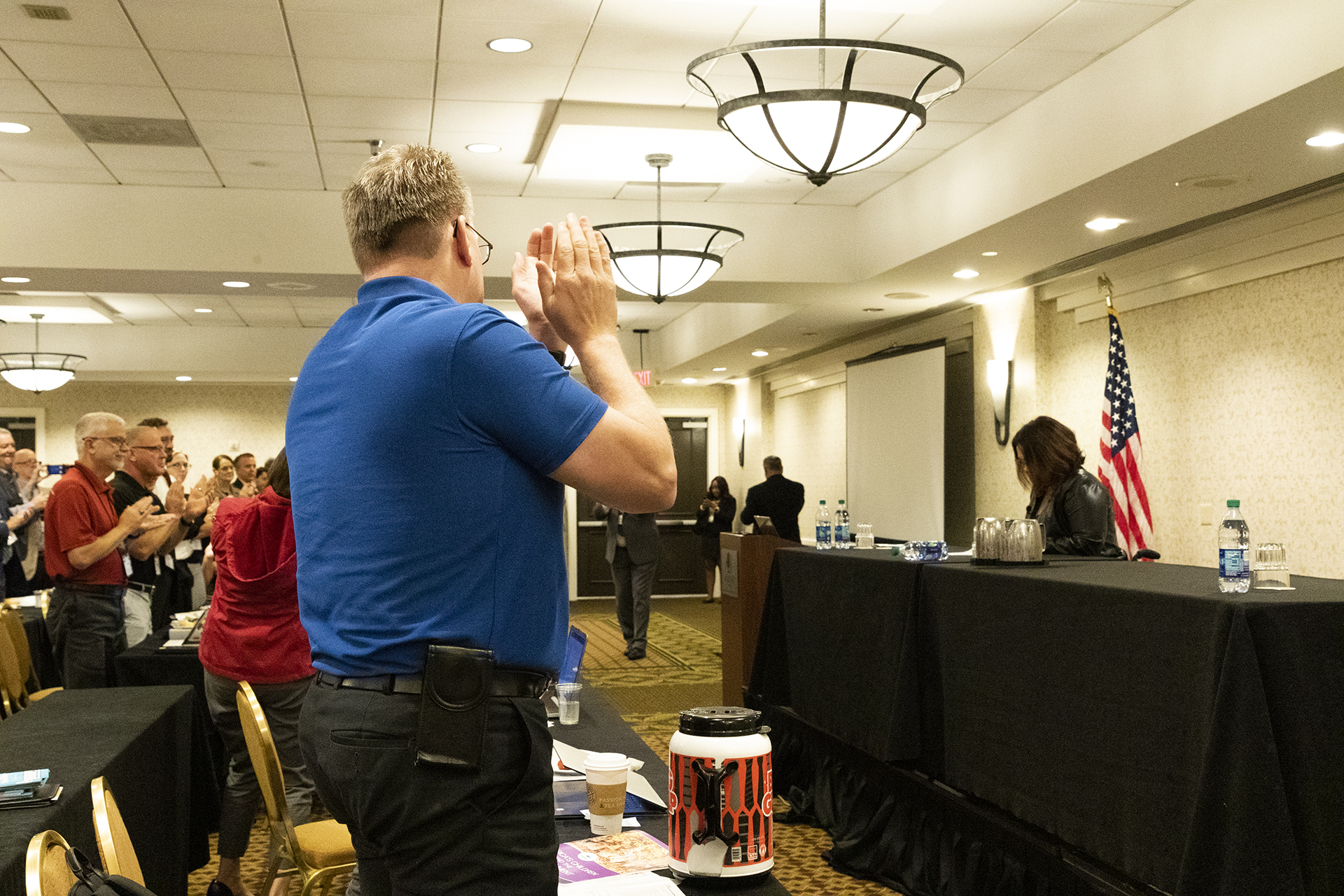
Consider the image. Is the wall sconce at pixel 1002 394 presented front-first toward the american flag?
no

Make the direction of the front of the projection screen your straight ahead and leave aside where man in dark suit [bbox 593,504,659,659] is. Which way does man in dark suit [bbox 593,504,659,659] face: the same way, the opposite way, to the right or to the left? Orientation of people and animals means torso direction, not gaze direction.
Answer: the same way

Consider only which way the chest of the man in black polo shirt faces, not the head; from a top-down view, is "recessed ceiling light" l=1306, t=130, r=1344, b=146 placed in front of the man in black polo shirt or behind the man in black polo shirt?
in front

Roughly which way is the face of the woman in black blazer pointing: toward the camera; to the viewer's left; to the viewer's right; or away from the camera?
toward the camera

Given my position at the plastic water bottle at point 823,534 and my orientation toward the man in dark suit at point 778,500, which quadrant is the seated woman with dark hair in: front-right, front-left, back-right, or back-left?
back-right

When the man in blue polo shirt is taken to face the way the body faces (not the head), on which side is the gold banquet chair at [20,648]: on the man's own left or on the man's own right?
on the man's own left

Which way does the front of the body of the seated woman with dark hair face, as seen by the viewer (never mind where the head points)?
to the viewer's left

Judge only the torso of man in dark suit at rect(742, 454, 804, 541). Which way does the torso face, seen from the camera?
away from the camera

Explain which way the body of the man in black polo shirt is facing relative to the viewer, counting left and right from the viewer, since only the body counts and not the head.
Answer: facing to the right of the viewer

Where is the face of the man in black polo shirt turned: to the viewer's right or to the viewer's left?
to the viewer's right

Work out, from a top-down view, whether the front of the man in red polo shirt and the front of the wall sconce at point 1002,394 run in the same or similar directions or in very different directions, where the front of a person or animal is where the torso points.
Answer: very different directions

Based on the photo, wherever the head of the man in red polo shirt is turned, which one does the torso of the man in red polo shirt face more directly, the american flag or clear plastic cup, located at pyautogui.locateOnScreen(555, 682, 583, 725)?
the american flag

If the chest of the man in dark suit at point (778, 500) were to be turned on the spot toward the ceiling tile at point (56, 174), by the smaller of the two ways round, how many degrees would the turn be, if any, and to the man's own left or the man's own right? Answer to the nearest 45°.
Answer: approximately 135° to the man's own left

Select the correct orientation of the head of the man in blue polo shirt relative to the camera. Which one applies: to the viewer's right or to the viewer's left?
to the viewer's right

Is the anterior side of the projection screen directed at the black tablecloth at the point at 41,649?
yes

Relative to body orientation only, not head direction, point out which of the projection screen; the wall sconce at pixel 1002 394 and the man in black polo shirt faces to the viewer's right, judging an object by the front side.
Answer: the man in black polo shirt

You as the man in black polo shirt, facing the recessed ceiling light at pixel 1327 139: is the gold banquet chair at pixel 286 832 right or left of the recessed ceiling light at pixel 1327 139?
right

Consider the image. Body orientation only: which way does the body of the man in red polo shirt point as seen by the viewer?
to the viewer's right
